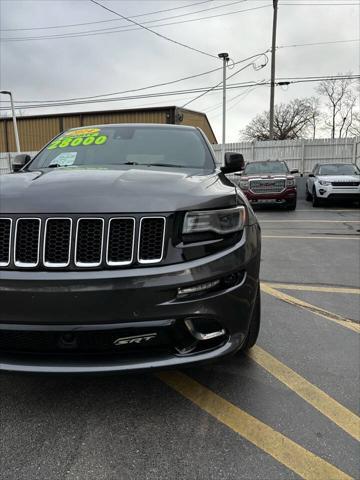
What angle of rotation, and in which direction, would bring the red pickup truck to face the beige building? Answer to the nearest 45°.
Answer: approximately 135° to its right

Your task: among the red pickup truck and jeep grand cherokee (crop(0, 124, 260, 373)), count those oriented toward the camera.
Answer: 2

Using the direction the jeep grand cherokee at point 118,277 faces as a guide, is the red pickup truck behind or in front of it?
behind

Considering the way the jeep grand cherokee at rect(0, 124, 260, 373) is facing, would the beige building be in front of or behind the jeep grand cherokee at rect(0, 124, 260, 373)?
behind

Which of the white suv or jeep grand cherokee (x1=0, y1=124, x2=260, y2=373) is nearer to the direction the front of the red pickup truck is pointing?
the jeep grand cherokee

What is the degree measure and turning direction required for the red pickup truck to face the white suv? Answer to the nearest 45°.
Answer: approximately 135° to its left

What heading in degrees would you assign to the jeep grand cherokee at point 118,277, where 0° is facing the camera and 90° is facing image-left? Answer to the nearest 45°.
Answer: approximately 0°

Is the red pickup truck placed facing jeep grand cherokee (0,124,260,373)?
yes

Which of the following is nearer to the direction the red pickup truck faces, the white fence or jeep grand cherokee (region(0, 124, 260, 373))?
the jeep grand cherokee

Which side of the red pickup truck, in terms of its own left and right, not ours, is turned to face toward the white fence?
back

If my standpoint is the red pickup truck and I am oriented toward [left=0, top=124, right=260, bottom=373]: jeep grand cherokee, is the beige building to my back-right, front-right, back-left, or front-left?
back-right

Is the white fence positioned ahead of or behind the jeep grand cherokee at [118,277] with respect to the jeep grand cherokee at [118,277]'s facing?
behind
